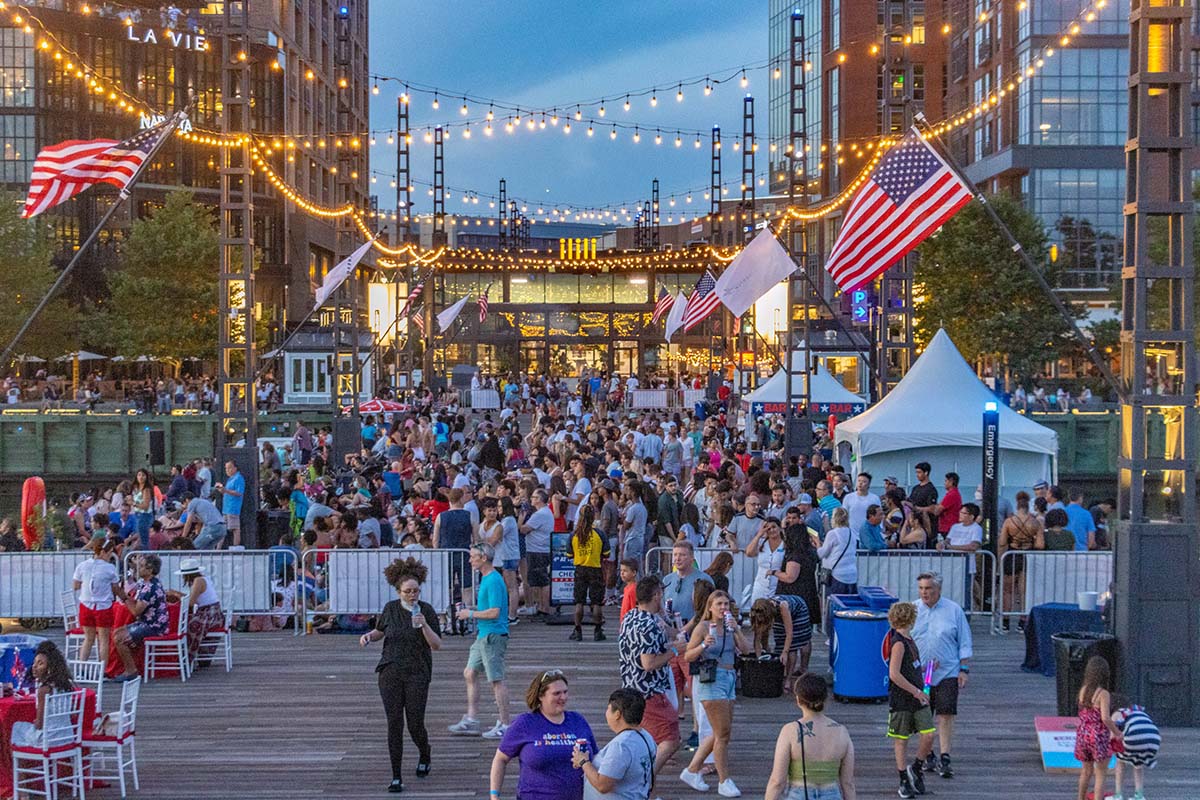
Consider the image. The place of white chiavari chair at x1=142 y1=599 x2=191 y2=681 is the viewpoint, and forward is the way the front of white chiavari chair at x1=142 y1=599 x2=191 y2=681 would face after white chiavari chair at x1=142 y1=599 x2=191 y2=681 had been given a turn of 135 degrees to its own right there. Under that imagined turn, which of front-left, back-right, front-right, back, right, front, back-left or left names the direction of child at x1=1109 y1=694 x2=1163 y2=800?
right

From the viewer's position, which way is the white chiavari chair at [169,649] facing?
facing to the left of the viewer

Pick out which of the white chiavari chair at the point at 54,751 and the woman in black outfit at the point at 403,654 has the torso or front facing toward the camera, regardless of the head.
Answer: the woman in black outfit

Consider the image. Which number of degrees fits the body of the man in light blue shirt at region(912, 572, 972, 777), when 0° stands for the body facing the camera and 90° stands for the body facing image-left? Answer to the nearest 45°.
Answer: approximately 45°

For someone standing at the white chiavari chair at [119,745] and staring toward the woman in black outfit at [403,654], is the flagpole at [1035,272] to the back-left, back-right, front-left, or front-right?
front-left

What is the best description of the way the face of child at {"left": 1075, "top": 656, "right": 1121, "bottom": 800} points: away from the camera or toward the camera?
away from the camera

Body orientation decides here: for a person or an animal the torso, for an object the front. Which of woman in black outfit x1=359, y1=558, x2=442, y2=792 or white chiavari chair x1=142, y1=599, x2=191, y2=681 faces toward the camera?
the woman in black outfit

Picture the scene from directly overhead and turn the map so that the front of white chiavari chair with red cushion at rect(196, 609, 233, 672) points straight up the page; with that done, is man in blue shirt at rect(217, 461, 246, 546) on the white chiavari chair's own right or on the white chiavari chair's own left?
on the white chiavari chair's own right

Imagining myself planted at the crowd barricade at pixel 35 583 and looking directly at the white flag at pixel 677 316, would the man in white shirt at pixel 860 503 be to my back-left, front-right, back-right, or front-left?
front-right

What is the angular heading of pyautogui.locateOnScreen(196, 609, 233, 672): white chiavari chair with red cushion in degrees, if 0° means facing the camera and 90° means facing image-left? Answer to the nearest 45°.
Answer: approximately 90°

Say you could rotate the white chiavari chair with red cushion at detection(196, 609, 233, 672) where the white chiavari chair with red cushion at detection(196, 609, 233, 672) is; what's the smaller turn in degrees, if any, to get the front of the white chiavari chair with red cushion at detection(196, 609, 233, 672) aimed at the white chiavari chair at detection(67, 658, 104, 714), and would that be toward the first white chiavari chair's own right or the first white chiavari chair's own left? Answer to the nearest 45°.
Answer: approximately 90° to the first white chiavari chair's own left

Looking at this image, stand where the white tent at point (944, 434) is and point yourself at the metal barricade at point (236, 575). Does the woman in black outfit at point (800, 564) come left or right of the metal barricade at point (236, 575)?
left

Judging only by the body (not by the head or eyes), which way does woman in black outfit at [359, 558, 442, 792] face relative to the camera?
toward the camera

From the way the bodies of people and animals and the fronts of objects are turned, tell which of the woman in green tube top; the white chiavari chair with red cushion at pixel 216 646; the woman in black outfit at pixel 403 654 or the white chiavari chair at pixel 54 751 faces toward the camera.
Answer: the woman in black outfit

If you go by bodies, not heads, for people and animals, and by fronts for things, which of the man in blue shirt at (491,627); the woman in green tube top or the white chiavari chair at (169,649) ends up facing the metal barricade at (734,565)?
the woman in green tube top

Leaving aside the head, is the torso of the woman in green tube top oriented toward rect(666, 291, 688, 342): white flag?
yes

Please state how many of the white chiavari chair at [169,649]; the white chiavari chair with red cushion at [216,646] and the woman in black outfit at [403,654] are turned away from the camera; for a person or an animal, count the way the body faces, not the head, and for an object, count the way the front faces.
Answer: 0

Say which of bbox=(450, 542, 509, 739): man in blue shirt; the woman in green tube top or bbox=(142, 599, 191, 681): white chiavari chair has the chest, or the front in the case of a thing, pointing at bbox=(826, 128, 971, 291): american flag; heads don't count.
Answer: the woman in green tube top

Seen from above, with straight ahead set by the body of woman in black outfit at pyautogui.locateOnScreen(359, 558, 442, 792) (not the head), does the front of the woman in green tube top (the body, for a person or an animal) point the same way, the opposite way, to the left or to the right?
the opposite way
